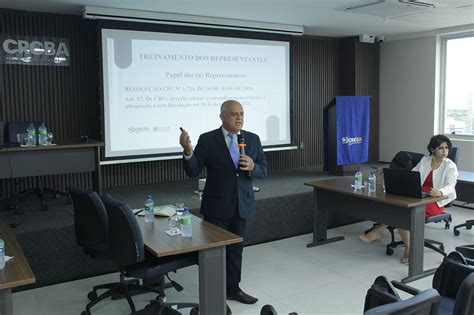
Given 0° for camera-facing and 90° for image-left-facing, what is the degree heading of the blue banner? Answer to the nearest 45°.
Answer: approximately 0°

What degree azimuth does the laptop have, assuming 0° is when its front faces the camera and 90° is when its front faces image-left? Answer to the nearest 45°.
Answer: approximately 225°

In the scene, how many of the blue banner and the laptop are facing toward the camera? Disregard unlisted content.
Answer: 1

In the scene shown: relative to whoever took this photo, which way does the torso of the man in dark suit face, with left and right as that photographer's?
facing the viewer and to the right of the viewer

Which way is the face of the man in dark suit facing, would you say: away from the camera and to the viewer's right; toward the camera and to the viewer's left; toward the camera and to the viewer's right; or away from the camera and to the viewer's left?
toward the camera and to the viewer's right

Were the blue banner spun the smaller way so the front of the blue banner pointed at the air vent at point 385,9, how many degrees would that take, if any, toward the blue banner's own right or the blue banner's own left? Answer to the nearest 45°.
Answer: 0° — it already faces it

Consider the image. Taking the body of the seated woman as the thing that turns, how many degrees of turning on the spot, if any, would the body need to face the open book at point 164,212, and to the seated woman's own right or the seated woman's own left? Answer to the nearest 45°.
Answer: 0° — they already face it

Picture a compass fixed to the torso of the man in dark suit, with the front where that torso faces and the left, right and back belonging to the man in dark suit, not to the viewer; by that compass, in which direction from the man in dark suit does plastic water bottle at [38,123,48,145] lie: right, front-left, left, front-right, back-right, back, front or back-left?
back

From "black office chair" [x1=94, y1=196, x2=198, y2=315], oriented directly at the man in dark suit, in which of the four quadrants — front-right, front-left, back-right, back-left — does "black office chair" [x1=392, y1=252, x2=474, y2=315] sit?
front-right

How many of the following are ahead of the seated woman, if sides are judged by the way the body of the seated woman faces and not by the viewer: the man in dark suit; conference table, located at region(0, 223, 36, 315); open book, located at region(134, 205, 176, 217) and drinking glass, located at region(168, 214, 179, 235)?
4

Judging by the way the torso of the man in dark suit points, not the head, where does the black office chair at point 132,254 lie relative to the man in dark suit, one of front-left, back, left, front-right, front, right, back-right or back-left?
right

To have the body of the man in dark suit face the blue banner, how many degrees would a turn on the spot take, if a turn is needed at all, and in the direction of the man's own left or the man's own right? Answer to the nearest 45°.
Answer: approximately 90° to the man's own left

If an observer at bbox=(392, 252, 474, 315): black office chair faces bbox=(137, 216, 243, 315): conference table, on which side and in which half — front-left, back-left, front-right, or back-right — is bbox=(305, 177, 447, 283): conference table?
front-right

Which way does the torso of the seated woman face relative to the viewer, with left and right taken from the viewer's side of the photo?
facing the viewer and to the left of the viewer

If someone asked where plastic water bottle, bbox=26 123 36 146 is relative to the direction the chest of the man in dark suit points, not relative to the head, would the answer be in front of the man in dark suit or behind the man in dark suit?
behind

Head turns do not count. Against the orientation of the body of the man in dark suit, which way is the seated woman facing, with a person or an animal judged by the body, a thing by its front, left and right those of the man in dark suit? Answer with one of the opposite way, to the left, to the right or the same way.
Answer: to the right
